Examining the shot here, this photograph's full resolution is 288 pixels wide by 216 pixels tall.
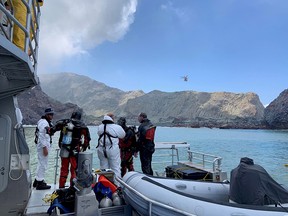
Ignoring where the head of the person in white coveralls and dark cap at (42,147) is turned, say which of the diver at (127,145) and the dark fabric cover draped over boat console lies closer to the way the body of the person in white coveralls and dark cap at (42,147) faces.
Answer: the diver

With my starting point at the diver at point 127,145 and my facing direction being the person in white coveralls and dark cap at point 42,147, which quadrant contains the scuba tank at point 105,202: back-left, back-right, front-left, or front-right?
front-left

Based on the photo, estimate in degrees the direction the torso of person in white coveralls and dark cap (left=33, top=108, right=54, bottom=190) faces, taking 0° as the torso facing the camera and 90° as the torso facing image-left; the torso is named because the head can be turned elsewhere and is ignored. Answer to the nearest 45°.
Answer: approximately 270°

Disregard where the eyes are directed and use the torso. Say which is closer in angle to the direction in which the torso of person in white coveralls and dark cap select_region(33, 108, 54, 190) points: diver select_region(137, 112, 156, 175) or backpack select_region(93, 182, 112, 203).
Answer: the diver

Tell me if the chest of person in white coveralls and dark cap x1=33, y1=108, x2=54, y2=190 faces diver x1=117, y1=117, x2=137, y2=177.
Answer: yes

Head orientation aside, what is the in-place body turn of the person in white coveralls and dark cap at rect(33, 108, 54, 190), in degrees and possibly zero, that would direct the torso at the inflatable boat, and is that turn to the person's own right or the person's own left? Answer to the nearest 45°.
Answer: approximately 45° to the person's own right

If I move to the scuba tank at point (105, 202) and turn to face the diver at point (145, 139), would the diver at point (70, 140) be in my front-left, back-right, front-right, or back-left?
front-left

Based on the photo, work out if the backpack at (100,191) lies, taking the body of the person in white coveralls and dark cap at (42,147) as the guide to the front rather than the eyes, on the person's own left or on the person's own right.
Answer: on the person's own right

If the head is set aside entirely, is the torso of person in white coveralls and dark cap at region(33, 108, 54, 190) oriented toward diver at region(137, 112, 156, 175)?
yes

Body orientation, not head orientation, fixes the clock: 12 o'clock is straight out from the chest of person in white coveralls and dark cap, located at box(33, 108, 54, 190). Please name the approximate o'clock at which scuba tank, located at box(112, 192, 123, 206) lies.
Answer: The scuba tank is roughly at 2 o'clock from the person in white coveralls and dark cap.
